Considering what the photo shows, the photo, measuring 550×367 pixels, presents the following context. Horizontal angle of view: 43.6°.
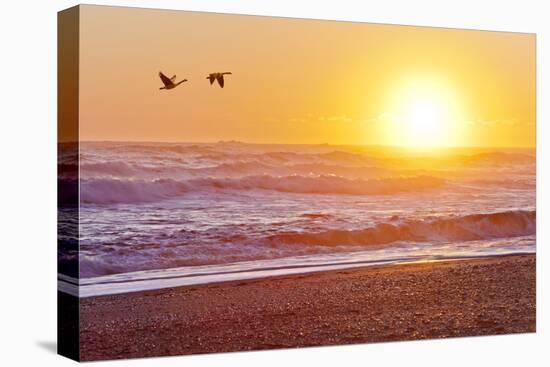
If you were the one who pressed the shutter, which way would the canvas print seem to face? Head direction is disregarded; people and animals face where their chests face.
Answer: facing the viewer and to the right of the viewer
